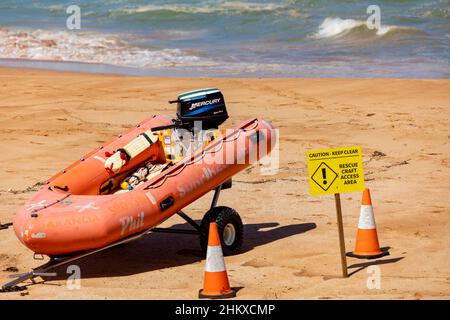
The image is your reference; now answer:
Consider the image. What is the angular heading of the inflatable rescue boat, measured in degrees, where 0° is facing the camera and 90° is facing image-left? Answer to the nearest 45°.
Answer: approximately 45°

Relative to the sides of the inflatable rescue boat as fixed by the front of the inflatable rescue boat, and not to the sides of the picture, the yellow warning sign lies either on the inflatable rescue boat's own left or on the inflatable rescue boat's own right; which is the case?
on the inflatable rescue boat's own left

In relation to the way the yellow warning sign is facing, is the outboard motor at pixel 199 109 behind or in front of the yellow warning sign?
behind

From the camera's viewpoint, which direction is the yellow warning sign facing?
toward the camera

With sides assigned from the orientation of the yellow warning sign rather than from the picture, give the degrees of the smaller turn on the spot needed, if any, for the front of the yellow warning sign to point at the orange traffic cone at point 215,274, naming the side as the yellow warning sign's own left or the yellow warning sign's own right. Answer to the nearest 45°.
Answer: approximately 45° to the yellow warning sign's own right

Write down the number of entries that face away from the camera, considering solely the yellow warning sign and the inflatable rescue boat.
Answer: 0
